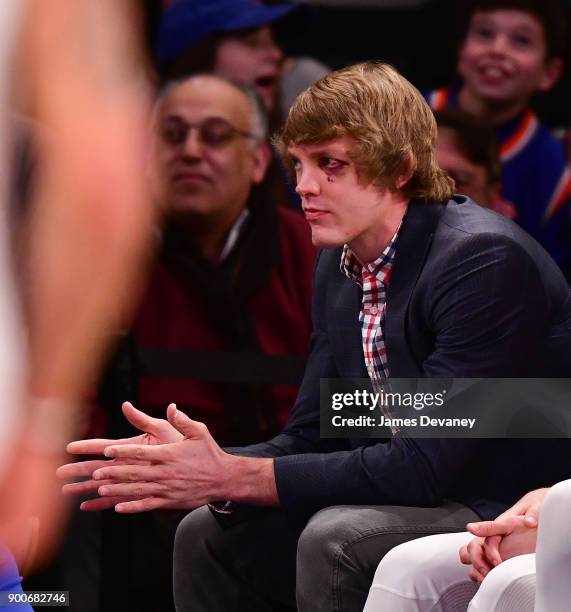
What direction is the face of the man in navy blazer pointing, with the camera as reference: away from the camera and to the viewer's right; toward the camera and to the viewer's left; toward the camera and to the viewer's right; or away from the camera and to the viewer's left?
toward the camera and to the viewer's left

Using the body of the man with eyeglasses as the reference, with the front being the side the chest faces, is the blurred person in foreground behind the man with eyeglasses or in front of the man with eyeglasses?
in front

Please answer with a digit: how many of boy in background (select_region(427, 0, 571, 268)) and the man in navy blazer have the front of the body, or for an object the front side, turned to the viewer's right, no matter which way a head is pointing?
0

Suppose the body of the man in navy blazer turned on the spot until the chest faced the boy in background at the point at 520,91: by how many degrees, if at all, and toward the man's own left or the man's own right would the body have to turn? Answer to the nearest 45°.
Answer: approximately 135° to the man's own right

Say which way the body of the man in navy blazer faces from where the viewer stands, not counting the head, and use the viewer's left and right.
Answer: facing the viewer and to the left of the viewer

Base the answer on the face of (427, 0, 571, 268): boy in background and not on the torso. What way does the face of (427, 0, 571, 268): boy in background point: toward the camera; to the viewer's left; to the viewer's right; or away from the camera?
toward the camera

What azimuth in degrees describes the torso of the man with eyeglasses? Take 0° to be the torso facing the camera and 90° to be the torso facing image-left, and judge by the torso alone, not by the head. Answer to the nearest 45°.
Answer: approximately 45°

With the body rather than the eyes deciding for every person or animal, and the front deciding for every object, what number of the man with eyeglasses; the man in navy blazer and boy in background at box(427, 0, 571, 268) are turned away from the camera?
0

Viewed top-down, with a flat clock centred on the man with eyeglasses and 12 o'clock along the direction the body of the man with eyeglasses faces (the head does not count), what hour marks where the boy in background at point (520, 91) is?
The boy in background is roughly at 7 o'clock from the man with eyeglasses.

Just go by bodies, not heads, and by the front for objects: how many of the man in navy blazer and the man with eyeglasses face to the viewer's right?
0

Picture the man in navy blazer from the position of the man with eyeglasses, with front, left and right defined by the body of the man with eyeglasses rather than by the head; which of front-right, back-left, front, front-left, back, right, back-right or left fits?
front-left

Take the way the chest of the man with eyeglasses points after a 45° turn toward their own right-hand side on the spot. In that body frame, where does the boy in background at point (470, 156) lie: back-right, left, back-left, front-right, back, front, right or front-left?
back

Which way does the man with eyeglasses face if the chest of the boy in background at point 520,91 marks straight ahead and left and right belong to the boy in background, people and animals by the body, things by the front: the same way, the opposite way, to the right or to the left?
the same way

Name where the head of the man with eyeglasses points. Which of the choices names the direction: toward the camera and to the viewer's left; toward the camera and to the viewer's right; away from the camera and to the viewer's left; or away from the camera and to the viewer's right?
toward the camera and to the viewer's left

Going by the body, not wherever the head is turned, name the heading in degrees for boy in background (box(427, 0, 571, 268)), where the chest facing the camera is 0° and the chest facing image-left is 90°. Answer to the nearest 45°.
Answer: approximately 45°

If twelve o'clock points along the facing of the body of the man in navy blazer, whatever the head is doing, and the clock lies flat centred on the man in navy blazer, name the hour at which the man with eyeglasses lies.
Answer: The man with eyeglasses is roughly at 4 o'clock from the man in navy blazer.

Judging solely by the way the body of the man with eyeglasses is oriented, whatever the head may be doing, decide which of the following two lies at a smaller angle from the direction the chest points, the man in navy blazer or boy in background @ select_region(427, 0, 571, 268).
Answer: the man in navy blazer
